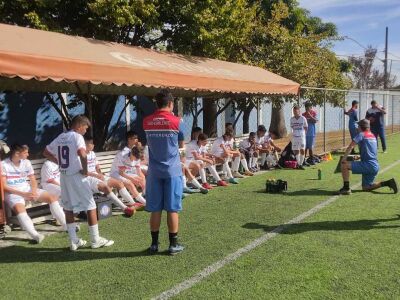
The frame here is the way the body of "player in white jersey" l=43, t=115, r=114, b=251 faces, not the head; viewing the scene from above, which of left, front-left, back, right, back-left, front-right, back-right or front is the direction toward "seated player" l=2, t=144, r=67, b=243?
left

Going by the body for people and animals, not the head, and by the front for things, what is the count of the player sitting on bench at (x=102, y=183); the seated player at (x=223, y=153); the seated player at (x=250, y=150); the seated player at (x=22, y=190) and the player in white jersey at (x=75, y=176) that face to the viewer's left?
0

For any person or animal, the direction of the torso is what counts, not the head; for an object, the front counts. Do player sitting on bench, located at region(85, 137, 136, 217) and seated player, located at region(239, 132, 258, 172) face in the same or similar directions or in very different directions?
same or similar directions

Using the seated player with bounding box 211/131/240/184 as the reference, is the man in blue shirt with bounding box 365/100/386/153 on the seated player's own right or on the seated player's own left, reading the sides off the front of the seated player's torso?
on the seated player's own left

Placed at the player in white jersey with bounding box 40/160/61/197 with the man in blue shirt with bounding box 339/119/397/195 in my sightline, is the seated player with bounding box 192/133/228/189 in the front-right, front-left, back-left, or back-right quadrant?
front-left

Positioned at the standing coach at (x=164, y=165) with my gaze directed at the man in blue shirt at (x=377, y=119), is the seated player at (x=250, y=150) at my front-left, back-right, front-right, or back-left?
front-left

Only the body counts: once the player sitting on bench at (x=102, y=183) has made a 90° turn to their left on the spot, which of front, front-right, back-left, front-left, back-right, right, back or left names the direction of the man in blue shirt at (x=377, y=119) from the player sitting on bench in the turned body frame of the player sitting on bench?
front

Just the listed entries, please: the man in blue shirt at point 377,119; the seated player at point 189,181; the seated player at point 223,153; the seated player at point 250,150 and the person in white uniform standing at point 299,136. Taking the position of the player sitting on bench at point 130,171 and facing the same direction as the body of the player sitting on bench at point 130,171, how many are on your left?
5

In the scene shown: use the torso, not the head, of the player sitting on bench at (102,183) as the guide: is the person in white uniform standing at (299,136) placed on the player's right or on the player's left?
on the player's left

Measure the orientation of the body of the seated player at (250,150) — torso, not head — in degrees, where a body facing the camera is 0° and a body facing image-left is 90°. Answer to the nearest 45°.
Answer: approximately 315°

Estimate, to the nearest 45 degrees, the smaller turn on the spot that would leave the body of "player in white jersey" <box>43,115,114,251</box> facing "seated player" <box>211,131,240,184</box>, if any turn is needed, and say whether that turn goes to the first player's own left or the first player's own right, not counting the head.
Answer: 0° — they already face them

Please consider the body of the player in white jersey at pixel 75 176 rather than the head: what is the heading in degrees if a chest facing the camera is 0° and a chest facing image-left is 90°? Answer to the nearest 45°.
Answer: approximately 225°

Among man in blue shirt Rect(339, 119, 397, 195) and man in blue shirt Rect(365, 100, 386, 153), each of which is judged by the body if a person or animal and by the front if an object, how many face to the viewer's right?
0

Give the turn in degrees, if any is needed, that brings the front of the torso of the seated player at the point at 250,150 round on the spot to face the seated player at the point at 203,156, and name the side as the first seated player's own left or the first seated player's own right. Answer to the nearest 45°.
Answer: approximately 90° to the first seated player's own right

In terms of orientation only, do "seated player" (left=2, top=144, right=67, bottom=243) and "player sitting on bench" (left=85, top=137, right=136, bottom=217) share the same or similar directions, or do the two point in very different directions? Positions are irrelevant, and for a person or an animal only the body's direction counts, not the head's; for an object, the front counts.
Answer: same or similar directions

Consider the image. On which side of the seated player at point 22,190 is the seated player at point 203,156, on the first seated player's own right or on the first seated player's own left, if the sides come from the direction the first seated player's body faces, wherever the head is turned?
on the first seated player's own left

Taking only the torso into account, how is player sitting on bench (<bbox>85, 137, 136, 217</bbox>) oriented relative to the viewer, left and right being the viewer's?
facing the viewer and to the right of the viewer

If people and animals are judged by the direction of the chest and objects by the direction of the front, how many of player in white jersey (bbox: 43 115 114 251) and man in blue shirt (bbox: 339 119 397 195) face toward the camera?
0

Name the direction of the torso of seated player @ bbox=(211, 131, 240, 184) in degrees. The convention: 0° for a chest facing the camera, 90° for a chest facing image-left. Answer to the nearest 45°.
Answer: approximately 315°

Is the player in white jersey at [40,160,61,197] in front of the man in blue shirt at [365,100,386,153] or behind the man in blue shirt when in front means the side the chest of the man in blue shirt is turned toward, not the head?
in front

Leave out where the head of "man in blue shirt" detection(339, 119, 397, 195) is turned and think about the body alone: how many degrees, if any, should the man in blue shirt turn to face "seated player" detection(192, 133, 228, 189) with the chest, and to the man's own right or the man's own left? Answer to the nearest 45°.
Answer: approximately 45° to the man's own left
